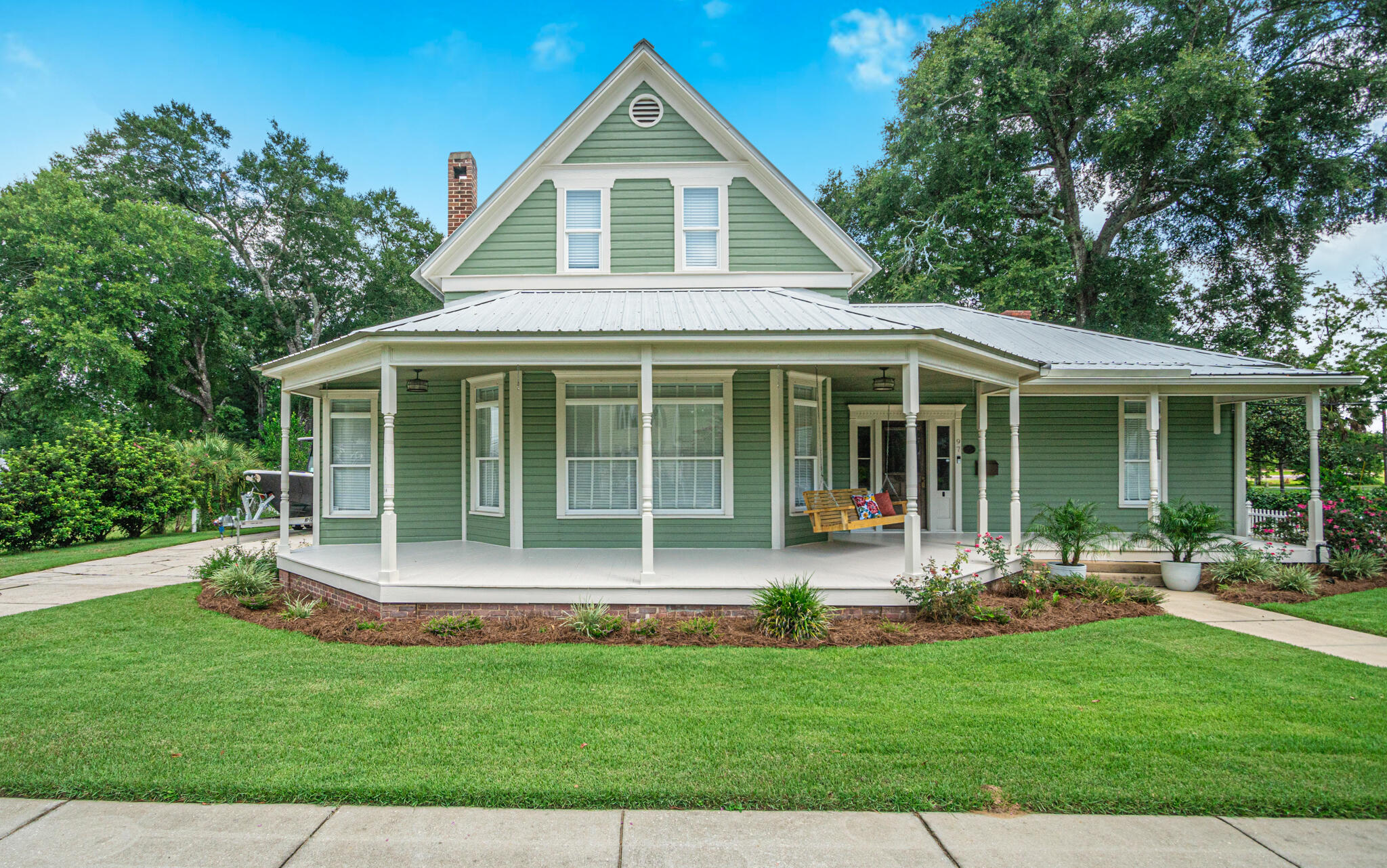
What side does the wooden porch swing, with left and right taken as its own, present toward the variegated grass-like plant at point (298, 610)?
right

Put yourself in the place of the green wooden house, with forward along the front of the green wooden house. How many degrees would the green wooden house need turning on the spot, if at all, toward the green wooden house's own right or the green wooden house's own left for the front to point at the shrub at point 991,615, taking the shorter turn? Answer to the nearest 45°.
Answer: approximately 45° to the green wooden house's own left

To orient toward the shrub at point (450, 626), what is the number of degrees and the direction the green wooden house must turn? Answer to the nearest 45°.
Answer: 0° — it already faces it

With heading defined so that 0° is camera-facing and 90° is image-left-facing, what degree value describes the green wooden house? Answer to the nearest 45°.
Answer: approximately 0°

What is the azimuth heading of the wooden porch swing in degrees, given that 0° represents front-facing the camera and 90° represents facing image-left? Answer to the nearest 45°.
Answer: approximately 315°

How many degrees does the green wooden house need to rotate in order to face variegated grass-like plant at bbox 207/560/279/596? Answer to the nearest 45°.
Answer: approximately 45° to its right

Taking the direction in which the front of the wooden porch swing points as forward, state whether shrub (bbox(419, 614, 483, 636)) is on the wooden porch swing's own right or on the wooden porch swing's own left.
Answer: on the wooden porch swing's own right

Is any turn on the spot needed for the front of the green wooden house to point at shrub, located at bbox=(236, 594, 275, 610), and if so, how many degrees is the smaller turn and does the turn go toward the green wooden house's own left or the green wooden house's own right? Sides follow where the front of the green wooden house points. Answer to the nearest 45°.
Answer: approximately 45° to the green wooden house's own right

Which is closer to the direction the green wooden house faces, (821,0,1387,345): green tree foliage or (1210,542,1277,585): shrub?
the shrub
